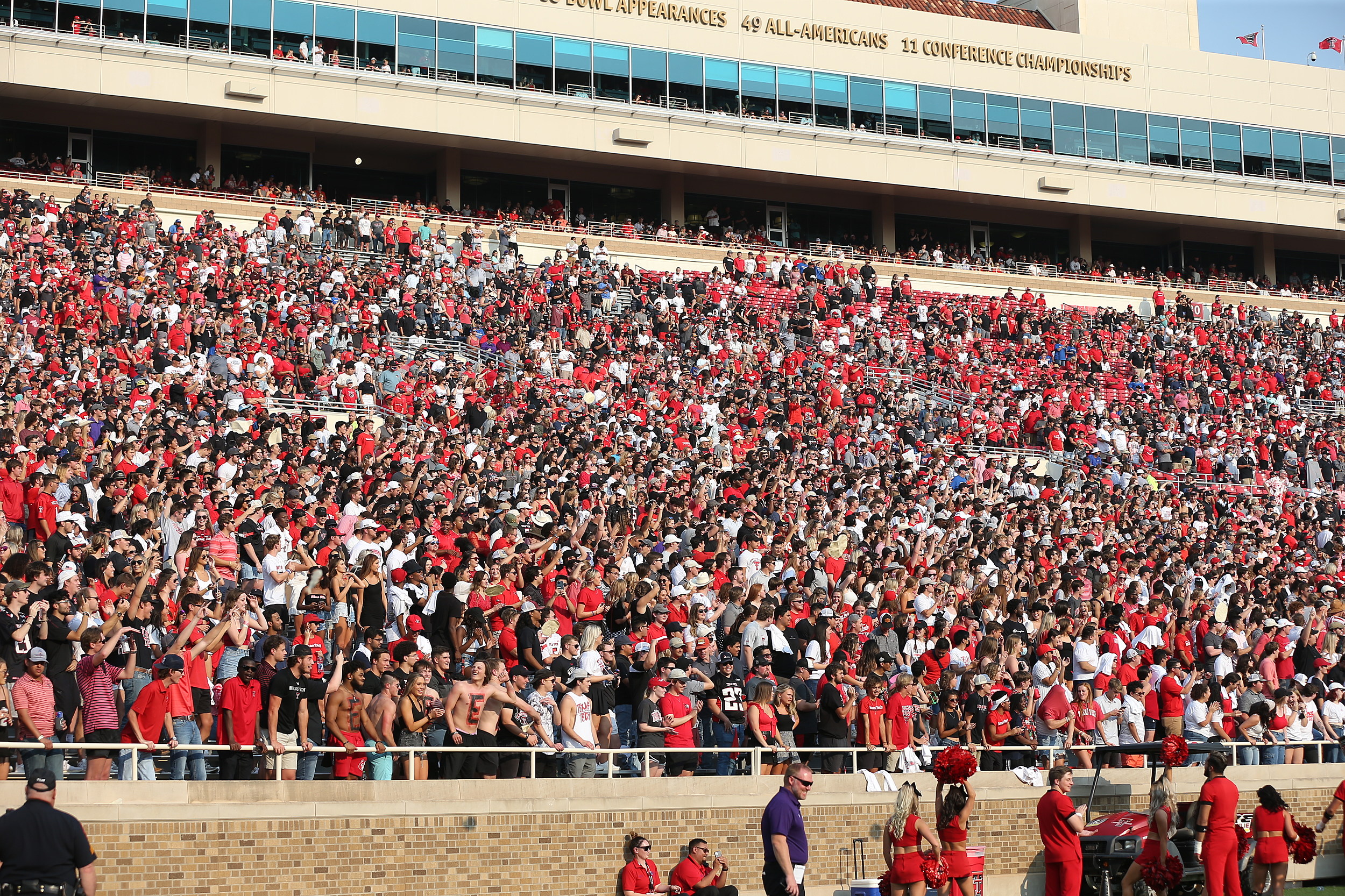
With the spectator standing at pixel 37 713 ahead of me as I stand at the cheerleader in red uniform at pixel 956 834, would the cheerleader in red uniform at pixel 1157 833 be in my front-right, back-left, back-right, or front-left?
back-right

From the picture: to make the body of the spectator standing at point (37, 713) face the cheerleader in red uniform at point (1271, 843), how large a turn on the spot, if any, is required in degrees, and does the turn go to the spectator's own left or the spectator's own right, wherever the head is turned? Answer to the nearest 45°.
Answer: approximately 45° to the spectator's own left

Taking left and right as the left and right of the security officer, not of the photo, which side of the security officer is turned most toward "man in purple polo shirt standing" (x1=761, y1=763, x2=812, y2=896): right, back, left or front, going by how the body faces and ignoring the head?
right

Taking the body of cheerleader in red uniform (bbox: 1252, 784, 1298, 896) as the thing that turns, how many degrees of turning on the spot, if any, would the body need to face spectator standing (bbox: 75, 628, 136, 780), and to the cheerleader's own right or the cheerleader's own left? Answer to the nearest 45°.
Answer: approximately 135° to the cheerleader's own left

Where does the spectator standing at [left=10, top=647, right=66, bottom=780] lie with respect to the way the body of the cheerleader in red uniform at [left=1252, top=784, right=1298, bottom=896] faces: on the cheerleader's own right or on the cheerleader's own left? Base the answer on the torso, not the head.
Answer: on the cheerleader's own left

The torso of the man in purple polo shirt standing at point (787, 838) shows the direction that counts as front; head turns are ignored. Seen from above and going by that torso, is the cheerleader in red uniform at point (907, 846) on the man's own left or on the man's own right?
on the man's own left

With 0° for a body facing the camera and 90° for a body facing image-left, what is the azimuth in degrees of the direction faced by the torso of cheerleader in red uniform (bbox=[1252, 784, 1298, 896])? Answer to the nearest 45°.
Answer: approximately 180°
